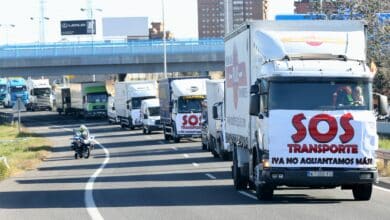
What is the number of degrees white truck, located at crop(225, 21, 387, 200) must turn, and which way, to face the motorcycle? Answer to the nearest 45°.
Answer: approximately 135° to its right

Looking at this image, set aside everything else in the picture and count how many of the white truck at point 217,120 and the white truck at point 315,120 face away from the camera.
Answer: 0

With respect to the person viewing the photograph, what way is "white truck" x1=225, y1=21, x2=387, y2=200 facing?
facing the viewer

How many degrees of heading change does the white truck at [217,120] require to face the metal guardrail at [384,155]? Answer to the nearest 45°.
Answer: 0° — it already faces it

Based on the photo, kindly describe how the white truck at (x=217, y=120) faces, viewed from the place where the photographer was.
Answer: facing the viewer and to the right of the viewer

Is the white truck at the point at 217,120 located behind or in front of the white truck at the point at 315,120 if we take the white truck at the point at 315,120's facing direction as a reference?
behind

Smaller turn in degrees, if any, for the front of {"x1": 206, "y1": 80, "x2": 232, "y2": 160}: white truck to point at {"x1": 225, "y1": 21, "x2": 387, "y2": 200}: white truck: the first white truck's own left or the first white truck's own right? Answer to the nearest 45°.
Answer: approximately 45° to the first white truck's own right
